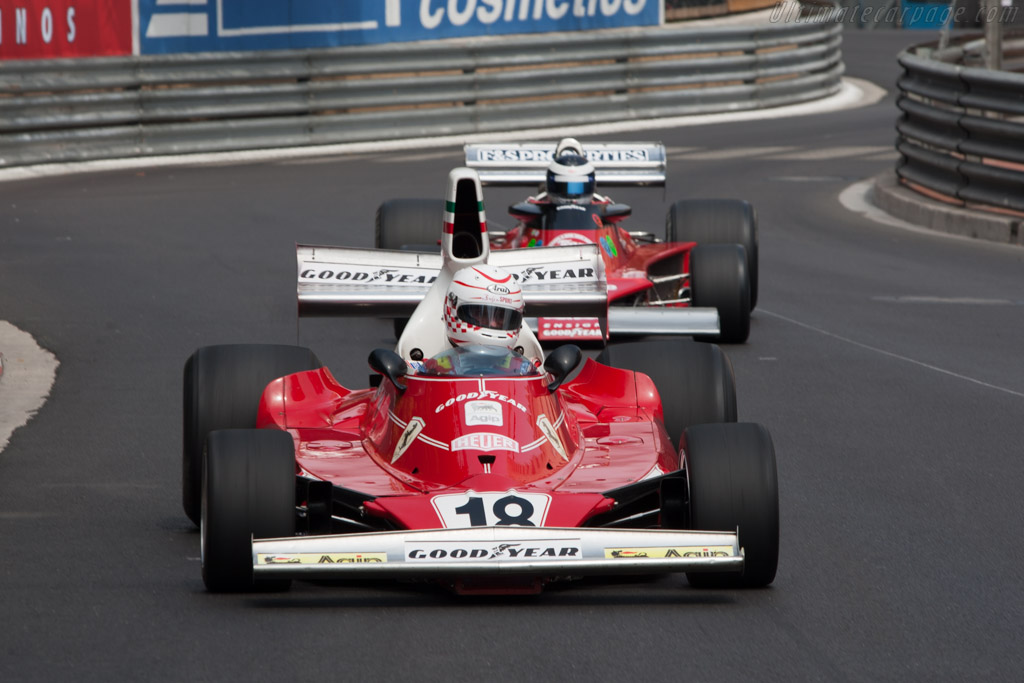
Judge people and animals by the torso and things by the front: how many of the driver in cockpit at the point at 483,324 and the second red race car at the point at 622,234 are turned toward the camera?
2

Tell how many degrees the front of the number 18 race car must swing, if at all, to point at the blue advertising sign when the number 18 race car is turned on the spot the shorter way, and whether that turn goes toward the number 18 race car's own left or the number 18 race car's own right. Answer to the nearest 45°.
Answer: approximately 180°

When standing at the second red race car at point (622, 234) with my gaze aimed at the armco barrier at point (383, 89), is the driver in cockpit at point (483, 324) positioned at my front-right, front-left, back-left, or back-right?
back-left

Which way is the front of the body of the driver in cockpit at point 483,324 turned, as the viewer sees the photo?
toward the camera

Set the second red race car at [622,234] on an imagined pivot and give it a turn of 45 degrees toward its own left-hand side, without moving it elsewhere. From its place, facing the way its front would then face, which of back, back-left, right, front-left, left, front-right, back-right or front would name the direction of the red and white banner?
back

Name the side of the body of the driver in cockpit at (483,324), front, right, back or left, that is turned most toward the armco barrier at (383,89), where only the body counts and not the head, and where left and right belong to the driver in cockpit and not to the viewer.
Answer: back

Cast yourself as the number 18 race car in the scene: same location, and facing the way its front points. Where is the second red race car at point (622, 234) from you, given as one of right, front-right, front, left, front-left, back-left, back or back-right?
back

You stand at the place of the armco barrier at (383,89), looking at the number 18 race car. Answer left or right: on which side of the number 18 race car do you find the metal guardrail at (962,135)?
left

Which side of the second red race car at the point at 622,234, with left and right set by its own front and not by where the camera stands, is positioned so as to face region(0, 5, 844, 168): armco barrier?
back

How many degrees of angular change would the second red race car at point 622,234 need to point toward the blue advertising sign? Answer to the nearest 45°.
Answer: approximately 180°

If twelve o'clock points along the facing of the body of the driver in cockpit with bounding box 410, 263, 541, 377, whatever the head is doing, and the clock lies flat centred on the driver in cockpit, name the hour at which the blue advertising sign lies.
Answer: The blue advertising sign is roughly at 6 o'clock from the driver in cockpit.

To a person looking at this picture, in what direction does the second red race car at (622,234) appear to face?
facing the viewer
